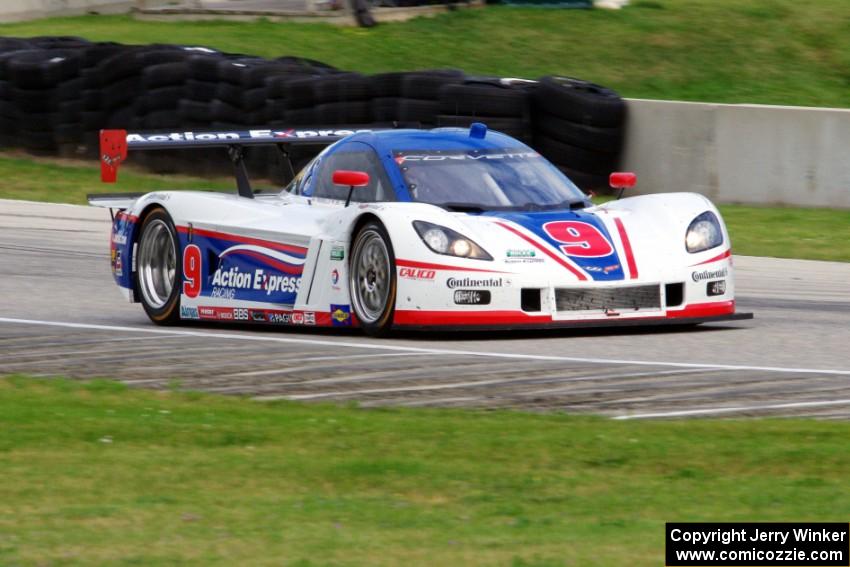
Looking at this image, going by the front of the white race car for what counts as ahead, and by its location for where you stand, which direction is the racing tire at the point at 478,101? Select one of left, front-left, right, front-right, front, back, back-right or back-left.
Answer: back-left

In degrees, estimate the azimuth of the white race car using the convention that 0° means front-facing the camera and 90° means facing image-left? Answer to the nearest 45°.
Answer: approximately 315°

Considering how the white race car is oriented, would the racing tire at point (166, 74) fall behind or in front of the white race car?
behind

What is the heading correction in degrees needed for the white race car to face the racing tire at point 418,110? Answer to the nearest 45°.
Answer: approximately 135° to its left

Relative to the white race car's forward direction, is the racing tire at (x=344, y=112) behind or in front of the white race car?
behind

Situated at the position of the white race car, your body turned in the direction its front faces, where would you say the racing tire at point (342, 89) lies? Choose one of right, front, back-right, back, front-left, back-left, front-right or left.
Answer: back-left

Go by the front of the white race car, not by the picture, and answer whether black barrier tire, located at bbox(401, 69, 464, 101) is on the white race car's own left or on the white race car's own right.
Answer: on the white race car's own left
